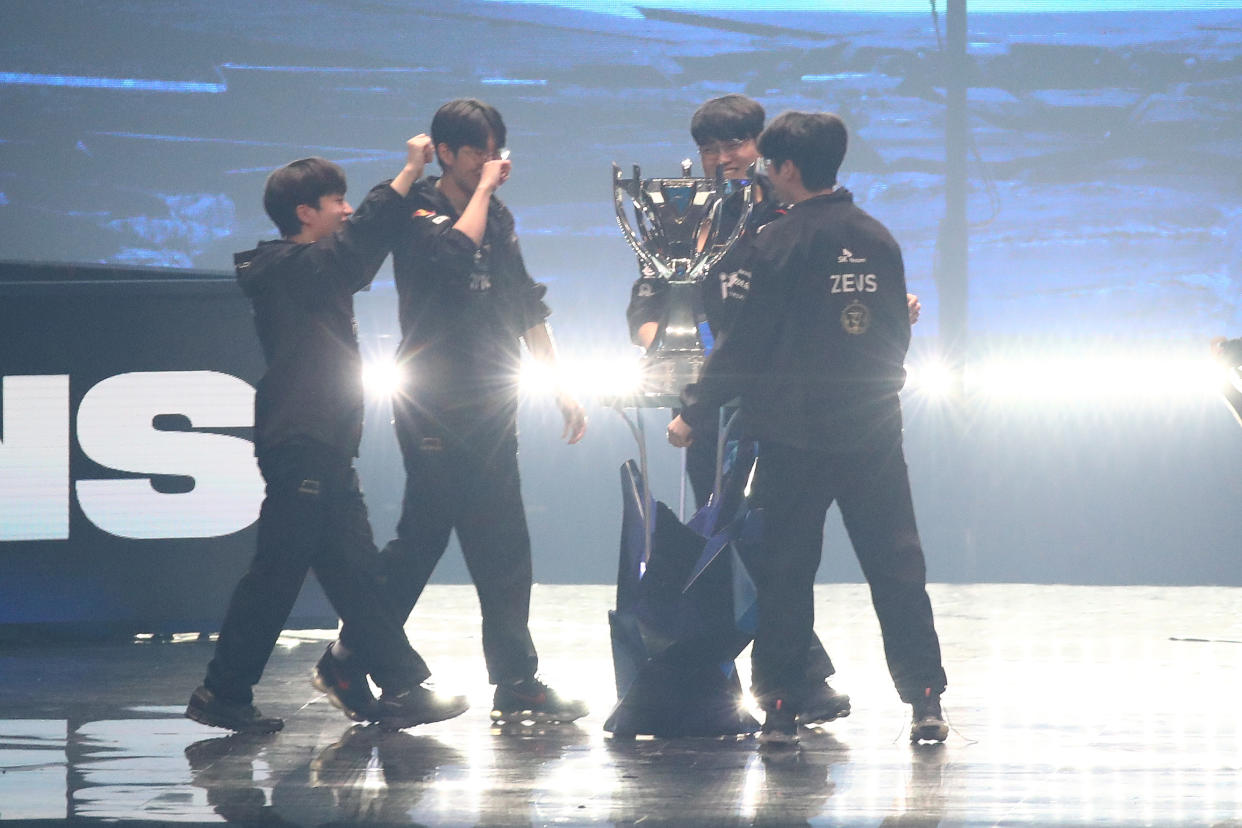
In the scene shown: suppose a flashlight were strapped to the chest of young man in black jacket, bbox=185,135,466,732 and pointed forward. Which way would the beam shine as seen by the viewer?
to the viewer's right

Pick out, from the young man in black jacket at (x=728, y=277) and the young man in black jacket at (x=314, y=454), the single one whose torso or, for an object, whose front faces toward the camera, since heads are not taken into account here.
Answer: the young man in black jacket at (x=728, y=277)

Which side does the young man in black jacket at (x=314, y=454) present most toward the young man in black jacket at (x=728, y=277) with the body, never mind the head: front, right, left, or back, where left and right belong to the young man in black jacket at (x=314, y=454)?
front

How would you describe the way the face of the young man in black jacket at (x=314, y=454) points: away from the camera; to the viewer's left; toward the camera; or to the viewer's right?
to the viewer's right

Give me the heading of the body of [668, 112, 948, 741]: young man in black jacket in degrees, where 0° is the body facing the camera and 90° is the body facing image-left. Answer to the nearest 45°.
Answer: approximately 135°

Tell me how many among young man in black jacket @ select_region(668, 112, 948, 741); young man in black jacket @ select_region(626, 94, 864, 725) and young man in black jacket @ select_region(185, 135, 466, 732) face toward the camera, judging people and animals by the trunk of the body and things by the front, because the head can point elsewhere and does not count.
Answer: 1

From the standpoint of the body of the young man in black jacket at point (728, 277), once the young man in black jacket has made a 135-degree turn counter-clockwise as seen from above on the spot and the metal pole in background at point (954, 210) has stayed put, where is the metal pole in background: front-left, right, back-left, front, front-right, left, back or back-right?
front-left

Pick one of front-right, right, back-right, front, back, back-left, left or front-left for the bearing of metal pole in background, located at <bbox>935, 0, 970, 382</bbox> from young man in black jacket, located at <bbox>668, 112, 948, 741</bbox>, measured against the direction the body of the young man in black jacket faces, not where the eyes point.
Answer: front-right

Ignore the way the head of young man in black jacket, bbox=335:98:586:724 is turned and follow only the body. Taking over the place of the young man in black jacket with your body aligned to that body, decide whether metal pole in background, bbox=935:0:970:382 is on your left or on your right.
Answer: on your left

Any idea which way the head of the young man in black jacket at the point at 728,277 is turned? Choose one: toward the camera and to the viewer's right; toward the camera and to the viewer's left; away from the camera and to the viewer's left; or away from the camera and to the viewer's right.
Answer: toward the camera and to the viewer's right

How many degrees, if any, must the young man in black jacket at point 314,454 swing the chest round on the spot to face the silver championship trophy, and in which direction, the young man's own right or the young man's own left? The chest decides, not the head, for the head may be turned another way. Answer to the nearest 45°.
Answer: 0° — they already face it

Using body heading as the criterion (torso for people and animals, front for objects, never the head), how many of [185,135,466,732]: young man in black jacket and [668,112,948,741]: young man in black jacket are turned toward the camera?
0

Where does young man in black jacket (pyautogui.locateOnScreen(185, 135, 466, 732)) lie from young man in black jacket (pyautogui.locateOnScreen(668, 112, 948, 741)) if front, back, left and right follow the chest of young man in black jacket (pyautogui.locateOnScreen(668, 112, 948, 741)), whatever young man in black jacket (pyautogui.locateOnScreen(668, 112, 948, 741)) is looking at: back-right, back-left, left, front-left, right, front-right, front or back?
front-left

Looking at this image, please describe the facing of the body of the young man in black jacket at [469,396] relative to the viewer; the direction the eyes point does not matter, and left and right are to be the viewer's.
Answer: facing the viewer and to the right of the viewer

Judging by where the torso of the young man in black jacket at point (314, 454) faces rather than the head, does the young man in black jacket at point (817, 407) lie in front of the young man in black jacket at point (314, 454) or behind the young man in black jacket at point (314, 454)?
in front

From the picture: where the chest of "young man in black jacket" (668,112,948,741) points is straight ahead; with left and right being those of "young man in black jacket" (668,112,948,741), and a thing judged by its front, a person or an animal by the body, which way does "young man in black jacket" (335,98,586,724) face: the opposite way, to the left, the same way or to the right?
the opposite way

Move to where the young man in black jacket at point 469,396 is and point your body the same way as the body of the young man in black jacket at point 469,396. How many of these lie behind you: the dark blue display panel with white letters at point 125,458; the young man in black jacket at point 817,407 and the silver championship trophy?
1

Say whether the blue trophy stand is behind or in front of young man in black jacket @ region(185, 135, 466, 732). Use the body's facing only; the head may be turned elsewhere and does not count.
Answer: in front

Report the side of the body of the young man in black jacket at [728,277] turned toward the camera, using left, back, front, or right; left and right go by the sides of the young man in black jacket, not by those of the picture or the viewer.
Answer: front
